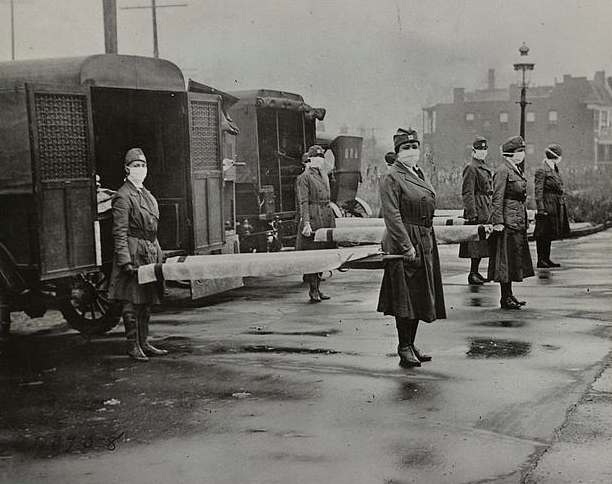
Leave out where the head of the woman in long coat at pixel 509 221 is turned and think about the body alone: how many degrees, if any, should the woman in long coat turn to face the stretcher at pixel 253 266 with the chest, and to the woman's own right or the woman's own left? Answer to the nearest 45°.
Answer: approximately 90° to the woman's own right

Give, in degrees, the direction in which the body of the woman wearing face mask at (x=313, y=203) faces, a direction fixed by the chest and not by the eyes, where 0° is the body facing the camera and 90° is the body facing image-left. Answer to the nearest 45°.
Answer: approximately 315°

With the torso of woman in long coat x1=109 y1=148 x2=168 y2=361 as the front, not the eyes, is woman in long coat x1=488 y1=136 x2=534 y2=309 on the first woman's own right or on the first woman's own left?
on the first woman's own left

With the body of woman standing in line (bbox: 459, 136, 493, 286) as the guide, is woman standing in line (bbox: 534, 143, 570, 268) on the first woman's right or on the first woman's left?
on the first woman's left

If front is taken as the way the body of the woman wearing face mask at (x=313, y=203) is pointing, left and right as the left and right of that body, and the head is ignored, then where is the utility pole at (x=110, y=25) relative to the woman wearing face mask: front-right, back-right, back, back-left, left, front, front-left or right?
back

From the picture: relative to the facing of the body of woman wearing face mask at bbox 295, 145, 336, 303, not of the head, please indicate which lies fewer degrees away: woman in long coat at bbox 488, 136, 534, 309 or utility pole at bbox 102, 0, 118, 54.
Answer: the woman in long coat

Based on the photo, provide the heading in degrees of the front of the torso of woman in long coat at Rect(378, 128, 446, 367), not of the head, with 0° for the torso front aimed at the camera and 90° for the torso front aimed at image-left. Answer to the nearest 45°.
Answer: approximately 315°

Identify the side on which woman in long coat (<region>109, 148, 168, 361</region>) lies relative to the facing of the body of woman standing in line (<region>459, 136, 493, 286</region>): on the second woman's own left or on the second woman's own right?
on the second woman's own right

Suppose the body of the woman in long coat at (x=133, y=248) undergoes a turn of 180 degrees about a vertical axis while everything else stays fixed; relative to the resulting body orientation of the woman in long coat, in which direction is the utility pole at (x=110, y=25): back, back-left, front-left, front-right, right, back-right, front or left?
front-right
